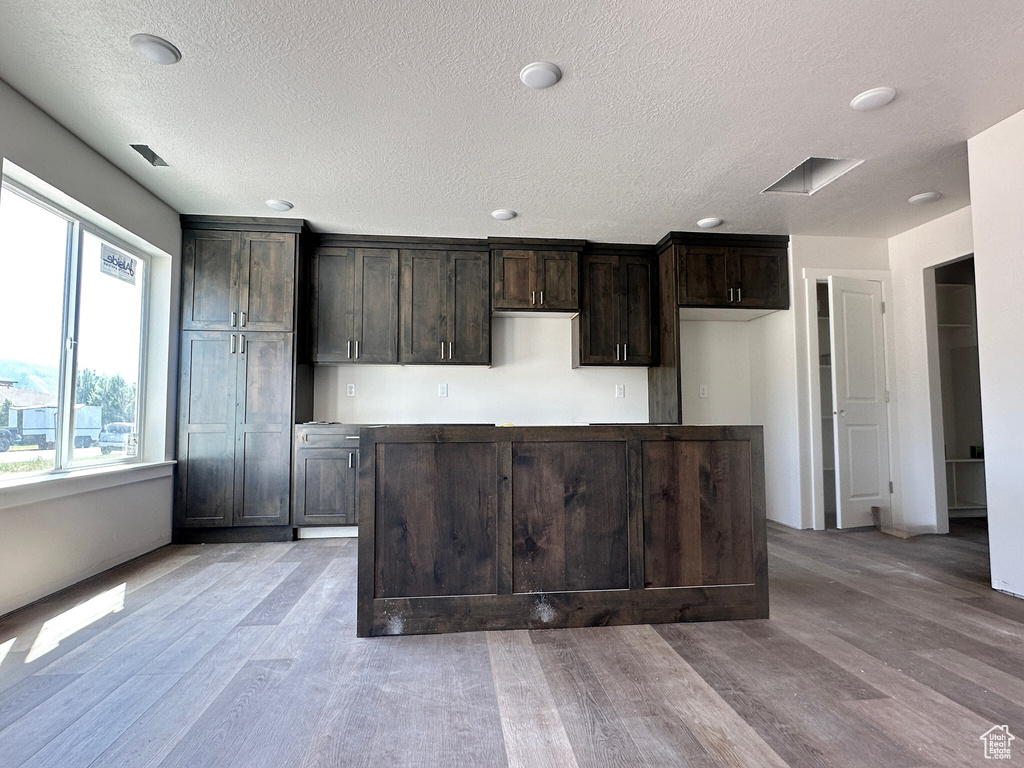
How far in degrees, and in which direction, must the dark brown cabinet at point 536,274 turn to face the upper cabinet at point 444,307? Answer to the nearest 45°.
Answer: approximately 90° to its right

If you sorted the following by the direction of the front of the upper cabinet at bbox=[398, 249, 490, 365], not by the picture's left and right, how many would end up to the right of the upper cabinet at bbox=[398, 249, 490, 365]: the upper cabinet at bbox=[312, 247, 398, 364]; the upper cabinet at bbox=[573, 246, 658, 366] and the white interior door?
1

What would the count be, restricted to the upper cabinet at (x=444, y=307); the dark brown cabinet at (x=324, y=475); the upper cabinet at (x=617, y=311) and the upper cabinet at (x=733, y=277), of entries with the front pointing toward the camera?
4

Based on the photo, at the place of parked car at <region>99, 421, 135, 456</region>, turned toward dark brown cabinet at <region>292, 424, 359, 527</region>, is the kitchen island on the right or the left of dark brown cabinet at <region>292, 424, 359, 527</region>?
right

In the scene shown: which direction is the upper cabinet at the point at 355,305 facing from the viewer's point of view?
toward the camera

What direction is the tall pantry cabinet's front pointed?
toward the camera

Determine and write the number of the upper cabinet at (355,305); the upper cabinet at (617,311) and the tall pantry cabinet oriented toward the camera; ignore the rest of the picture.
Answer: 3

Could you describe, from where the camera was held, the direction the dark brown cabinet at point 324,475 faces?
facing the viewer

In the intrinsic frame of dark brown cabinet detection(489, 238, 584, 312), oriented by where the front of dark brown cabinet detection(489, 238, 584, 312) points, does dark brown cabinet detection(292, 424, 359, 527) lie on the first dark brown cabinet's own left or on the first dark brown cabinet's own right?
on the first dark brown cabinet's own right

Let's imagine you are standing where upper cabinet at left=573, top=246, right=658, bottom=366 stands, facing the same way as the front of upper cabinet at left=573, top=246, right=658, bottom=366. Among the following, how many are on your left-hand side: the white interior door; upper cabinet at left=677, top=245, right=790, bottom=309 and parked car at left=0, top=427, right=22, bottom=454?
2
